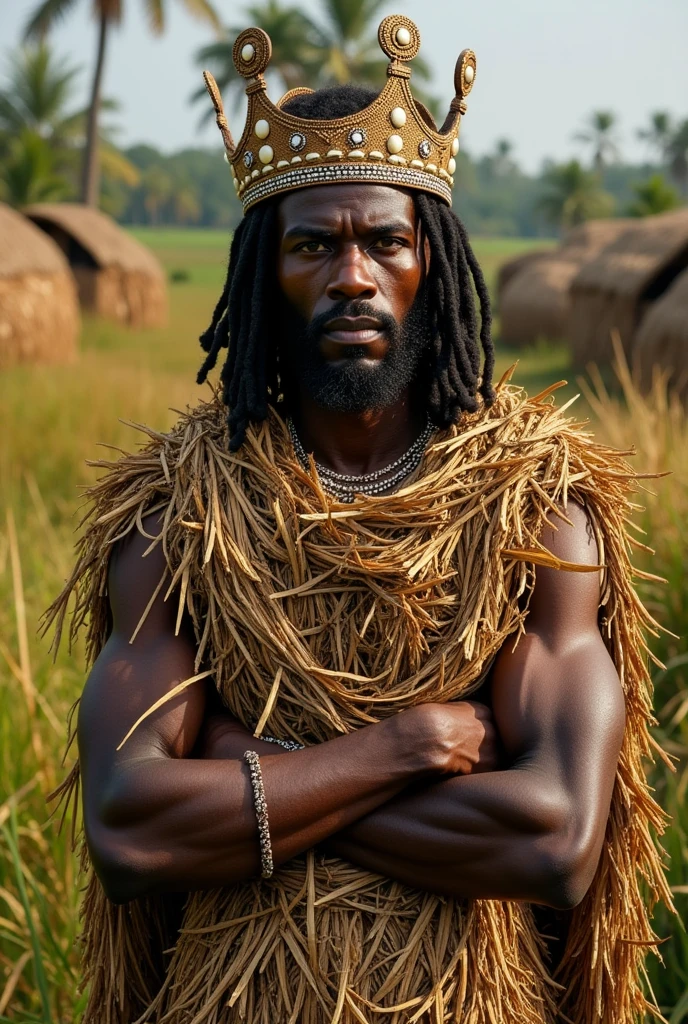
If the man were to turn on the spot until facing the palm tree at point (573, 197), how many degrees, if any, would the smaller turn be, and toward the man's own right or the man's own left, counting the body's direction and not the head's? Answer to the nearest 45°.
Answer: approximately 180°

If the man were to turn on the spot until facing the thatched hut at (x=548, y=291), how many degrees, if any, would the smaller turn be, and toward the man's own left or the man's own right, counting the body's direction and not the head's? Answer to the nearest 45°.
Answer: approximately 180°

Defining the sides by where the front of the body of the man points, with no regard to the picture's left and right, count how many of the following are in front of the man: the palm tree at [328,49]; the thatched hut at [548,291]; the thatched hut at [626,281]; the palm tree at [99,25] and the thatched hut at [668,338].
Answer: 0

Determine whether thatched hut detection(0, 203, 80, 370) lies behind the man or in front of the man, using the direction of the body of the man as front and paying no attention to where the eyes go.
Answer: behind

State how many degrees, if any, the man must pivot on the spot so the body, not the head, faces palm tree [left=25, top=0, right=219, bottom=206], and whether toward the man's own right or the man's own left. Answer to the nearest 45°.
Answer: approximately 180°

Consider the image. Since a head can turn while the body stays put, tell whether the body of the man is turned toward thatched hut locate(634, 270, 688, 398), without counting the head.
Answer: no

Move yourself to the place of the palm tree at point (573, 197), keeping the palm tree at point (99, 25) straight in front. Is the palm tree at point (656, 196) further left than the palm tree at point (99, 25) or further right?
left

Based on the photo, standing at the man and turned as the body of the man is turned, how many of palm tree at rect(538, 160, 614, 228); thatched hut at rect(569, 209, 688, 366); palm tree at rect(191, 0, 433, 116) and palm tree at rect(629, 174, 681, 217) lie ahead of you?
0

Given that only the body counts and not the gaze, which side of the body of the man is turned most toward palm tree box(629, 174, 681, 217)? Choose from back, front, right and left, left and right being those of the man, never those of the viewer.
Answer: back

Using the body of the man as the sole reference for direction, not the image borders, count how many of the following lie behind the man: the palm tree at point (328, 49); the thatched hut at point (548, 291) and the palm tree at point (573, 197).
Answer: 3

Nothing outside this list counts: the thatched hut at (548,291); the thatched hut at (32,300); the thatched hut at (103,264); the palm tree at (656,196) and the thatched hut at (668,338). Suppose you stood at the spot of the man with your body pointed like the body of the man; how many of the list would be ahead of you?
0

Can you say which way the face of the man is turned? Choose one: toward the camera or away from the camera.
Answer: toward the camera

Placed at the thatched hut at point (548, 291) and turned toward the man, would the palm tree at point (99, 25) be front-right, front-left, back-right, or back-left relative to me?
back-right

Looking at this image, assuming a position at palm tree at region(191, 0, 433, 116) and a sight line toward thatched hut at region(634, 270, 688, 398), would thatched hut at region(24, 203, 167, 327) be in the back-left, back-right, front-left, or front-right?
front-right

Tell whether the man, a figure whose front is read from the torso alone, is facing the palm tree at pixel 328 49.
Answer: no

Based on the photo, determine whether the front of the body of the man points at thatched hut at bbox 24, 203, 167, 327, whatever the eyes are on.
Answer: no

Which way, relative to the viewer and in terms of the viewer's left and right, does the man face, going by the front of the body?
facing the viewer

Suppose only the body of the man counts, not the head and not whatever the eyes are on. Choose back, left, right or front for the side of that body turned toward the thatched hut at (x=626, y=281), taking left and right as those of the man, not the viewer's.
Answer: back

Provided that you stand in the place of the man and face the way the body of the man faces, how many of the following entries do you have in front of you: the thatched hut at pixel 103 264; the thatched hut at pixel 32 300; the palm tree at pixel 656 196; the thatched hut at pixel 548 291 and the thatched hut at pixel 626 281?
0

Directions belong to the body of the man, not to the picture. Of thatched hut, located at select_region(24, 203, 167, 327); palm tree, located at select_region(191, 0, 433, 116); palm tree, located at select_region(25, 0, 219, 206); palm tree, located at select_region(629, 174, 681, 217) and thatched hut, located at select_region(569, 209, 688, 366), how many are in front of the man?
0
